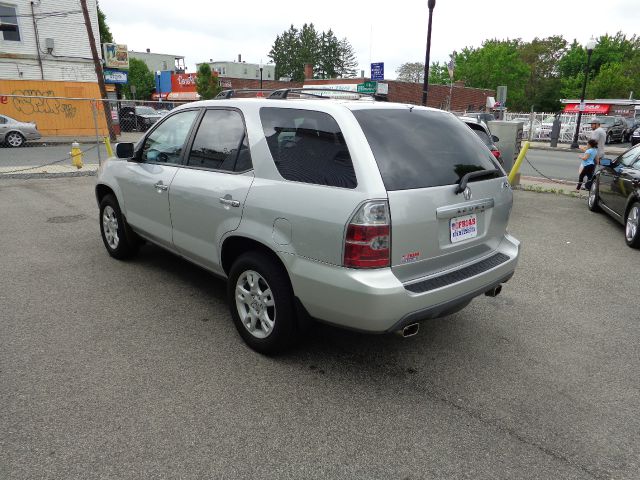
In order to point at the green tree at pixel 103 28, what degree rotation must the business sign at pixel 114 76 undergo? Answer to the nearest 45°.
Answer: approximately 180°

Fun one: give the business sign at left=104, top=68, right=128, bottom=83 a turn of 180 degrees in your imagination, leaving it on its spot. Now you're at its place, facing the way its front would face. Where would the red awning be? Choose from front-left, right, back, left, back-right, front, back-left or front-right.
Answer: right

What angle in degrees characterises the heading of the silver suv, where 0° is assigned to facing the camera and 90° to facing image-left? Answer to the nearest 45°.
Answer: approximately 135°

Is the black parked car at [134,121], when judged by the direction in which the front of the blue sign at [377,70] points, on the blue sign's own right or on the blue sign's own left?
on the blue sign's own right

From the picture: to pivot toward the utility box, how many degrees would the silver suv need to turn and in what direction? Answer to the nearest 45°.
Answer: approximately 90° to its right

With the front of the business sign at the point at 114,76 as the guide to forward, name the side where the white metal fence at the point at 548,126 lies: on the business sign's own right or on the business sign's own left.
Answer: on the business sign's own left

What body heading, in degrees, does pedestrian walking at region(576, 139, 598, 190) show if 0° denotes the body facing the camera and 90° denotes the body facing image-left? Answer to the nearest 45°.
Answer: approximately 90°

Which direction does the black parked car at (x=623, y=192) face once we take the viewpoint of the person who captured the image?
facing away from the viewer and to the left of the viewer
